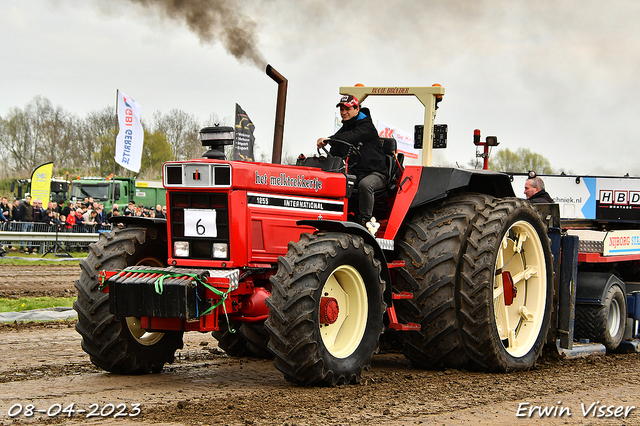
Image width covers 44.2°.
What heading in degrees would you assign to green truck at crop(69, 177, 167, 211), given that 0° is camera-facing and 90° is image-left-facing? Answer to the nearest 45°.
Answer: approximately 45°

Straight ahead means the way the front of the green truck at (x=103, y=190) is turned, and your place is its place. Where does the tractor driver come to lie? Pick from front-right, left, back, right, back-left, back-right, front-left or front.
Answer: front-left

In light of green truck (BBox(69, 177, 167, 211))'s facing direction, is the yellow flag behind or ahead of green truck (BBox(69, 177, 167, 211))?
ahead

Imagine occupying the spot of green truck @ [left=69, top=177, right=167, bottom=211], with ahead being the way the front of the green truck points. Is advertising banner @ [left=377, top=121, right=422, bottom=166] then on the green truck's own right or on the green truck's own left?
on the green truck's own left

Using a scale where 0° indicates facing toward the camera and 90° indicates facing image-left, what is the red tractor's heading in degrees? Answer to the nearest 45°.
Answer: approximately 45°

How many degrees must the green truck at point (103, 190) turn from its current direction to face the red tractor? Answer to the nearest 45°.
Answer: approximately 45° to its left

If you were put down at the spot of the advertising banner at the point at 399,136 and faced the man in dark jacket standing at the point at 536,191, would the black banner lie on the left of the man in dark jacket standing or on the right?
right

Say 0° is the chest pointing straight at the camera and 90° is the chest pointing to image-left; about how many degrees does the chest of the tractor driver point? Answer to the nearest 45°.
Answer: approximately 45°

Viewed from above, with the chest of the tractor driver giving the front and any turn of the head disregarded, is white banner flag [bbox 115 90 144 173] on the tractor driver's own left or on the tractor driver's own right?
on the tractor driver's own right
